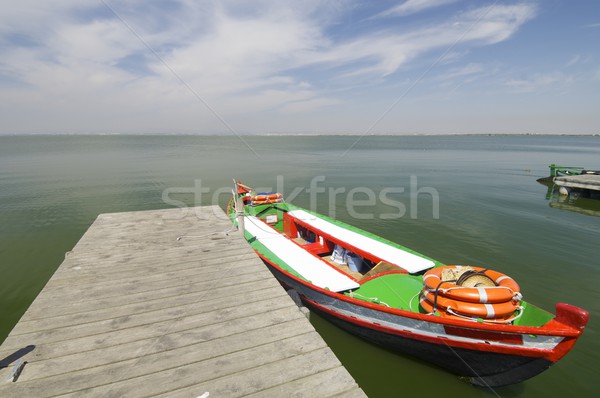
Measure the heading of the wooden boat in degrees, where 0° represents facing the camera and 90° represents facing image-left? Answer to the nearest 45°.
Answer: approximately 315°

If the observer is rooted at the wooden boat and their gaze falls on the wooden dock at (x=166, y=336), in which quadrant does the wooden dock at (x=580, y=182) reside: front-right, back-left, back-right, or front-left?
back-right

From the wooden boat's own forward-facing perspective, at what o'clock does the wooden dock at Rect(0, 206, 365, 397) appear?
The wooden dock is roughly at 3 o'clock from the wooden boat.

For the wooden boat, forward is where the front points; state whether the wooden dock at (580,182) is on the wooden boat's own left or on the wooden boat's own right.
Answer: on the wooden boat's own left
